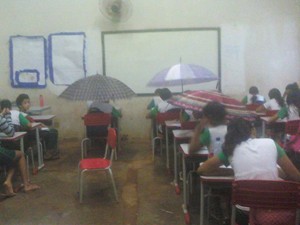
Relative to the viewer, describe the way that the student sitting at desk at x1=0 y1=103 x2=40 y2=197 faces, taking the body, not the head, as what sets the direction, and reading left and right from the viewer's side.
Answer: facing to the right of the viewer

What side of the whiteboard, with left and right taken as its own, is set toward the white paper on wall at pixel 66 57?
right

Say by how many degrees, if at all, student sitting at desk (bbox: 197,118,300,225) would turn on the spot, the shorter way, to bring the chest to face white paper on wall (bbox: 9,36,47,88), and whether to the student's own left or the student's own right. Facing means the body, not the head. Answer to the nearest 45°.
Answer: approximately 45° to the student's own left

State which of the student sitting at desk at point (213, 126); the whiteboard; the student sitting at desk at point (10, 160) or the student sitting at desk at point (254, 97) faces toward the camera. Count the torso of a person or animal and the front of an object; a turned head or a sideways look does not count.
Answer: the whiteboard

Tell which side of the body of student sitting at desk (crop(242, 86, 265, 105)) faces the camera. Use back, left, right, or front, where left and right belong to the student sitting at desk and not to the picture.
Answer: back

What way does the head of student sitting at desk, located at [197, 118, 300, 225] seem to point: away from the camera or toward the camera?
away from the camera

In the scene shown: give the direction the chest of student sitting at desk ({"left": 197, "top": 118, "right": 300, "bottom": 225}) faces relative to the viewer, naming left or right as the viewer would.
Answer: facing away from the viewer

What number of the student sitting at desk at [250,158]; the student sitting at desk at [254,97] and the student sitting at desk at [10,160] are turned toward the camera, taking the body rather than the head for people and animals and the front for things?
0

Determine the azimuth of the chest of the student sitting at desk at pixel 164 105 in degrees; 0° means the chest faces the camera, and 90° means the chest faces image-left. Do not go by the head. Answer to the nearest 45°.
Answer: approximately 180°

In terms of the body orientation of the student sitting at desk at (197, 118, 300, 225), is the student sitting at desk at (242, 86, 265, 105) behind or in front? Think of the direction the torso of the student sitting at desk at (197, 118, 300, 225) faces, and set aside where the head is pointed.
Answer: in front

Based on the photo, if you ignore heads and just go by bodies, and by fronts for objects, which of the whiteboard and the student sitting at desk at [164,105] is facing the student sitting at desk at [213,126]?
the whiteboard

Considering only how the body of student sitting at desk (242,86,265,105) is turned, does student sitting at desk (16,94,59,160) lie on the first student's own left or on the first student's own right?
on the first student's own left

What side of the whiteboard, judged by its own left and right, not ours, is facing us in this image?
front
